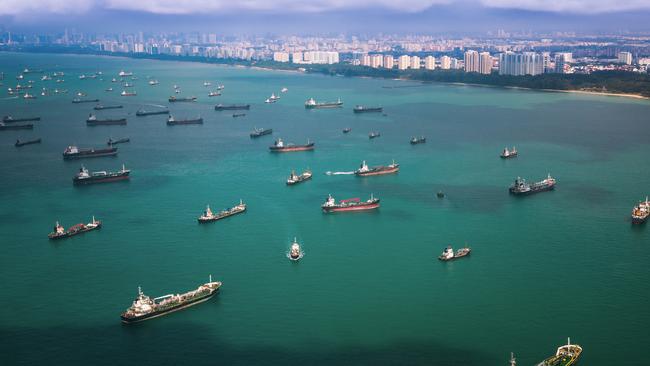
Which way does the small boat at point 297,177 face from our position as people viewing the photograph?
facing away from the viewer and to the right of the viewer

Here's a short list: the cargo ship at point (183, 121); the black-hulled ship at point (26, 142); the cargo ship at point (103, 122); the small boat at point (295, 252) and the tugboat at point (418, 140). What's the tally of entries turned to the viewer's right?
4

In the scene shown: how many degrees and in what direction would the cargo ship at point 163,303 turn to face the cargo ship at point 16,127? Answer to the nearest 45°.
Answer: approximately 45° to its left

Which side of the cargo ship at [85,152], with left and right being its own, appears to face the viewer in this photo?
right

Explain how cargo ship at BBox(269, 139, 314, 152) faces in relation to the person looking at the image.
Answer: facing to the right of the viewer

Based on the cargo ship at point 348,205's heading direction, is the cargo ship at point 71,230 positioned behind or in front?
behind

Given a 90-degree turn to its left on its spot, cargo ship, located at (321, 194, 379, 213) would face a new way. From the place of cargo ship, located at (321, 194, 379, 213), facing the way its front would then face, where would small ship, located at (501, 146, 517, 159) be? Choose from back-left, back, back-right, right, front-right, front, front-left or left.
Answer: front-right

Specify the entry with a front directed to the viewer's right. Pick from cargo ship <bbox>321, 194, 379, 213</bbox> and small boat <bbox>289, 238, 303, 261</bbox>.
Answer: the cargo ship

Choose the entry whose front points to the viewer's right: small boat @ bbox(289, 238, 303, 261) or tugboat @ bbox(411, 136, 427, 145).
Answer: the tugboat

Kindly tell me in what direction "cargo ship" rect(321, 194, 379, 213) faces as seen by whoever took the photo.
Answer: facing to the right of the viewer

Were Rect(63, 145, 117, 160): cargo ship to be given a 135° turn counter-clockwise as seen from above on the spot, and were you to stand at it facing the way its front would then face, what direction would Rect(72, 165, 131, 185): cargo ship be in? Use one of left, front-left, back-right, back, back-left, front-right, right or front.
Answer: back-left

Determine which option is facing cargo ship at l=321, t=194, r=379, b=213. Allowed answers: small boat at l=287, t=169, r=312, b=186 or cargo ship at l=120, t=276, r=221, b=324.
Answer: cargo ship at l=120, t=276, r=221, b=324

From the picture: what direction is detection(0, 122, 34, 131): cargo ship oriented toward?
to the viewer's right

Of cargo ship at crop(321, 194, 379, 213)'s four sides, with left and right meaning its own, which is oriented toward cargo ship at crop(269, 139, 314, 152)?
left

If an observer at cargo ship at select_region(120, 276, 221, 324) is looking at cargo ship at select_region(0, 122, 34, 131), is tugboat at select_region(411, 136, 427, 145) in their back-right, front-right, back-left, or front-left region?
front-right

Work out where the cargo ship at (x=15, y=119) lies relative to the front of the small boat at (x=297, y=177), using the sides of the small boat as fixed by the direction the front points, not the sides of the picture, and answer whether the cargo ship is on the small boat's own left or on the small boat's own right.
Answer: on the small boat's own left
